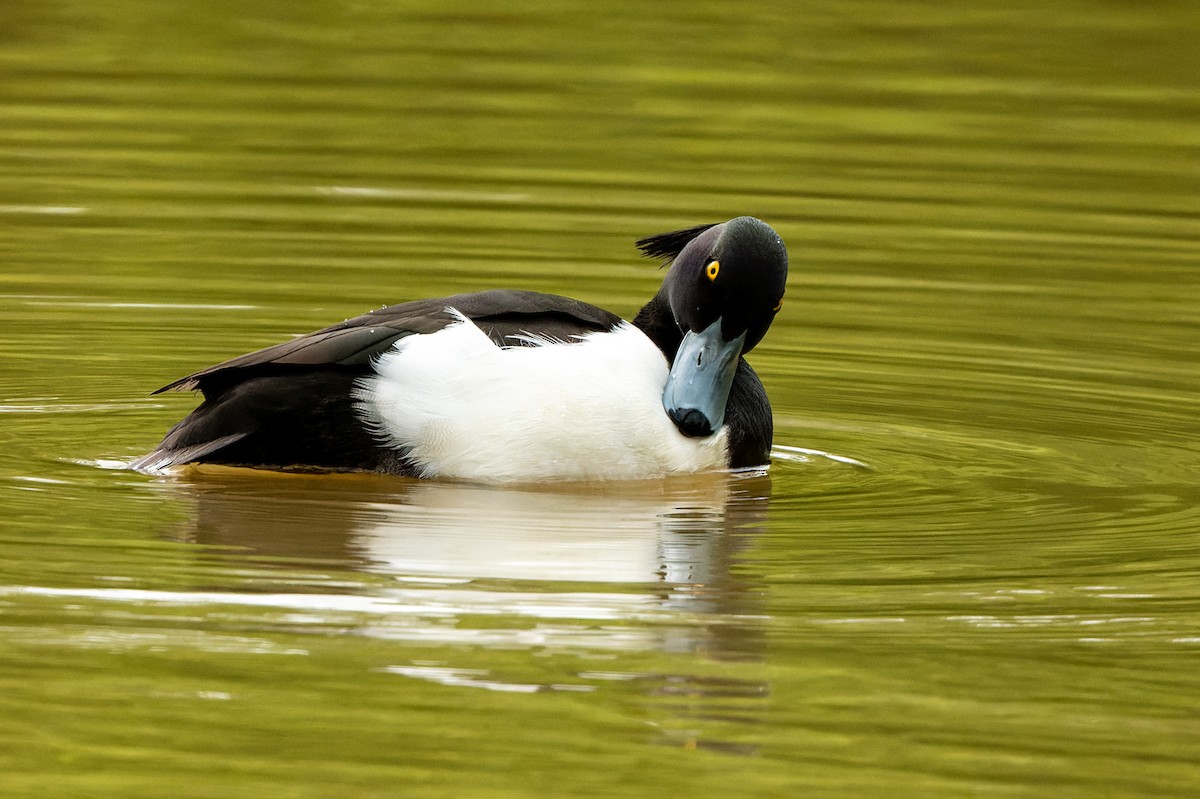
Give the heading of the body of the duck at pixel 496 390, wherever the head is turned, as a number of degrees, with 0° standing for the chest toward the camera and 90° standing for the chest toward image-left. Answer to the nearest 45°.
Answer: approximately 270°
